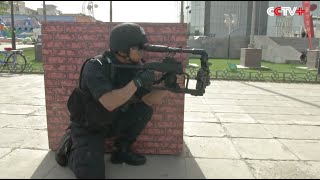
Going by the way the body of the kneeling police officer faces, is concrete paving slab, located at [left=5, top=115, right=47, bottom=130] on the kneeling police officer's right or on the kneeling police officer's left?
on the kneeling police officer's left

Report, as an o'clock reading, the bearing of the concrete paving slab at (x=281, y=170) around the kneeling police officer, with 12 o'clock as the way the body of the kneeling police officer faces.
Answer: The concrete paving slab is roughly at 12 o'clock from the kneeling police officer.

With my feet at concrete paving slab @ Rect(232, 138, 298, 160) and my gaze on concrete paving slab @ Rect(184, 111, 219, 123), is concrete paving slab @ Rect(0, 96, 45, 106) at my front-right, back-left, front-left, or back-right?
front-left

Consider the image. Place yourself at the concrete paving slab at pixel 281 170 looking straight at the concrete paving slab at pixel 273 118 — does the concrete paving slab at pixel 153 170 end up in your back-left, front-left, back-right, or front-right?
back-left

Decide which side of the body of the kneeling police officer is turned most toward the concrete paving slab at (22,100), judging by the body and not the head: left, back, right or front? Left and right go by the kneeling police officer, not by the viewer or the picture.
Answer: left

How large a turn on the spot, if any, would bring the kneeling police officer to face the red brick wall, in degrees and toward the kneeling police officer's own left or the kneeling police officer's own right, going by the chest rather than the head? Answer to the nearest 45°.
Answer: approximately 135° to the kneeling police officer's own left

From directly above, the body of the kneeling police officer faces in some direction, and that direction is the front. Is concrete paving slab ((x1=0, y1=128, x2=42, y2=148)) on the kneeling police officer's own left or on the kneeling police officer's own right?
on the kneeling police officer's own left

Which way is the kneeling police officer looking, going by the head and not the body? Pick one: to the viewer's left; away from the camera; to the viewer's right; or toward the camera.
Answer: to the viewer's right

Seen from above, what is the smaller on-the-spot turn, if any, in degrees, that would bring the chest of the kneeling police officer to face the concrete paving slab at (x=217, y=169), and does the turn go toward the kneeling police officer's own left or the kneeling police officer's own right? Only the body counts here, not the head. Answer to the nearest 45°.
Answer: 0° — they already face it

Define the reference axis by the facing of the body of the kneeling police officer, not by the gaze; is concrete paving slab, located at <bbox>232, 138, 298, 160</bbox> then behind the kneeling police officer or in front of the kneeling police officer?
in front

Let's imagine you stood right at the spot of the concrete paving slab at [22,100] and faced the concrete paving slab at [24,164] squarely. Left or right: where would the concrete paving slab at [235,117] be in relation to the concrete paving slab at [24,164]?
left

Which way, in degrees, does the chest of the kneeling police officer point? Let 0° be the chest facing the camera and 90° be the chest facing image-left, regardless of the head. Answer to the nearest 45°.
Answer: approximately 270°

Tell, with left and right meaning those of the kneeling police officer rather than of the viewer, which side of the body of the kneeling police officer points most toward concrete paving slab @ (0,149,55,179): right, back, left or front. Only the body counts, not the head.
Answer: back

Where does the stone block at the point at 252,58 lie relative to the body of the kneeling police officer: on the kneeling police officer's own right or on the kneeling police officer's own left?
on the kneeling police officer's own left

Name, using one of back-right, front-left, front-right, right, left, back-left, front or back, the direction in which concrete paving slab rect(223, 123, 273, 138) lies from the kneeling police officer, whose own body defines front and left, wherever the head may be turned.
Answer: front-left

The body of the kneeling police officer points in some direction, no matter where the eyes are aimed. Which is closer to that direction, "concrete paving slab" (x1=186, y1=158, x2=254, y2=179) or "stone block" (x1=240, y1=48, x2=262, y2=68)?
the concrete paving slab

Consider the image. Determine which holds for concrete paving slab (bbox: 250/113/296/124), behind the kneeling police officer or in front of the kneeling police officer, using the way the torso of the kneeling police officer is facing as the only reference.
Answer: in front
